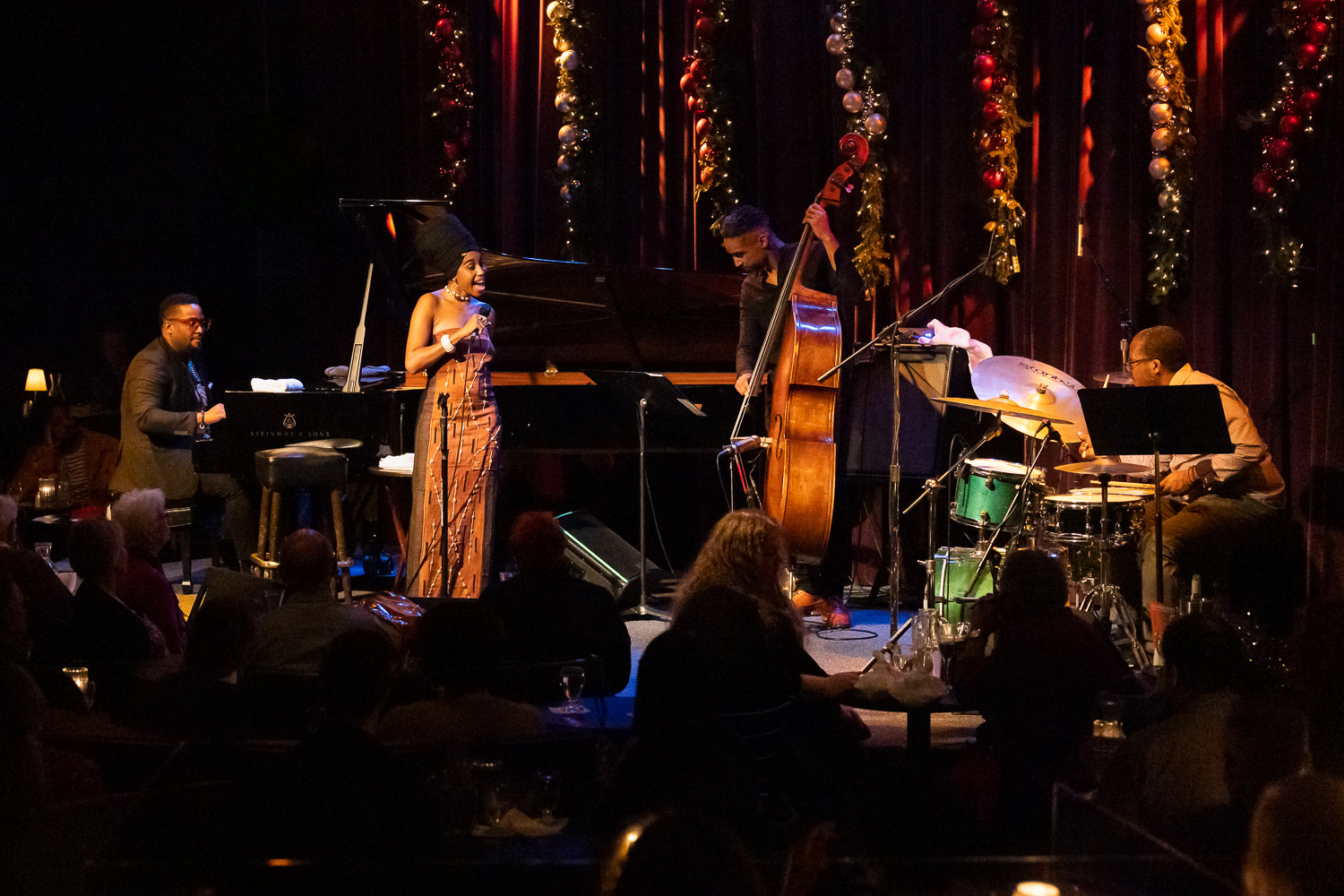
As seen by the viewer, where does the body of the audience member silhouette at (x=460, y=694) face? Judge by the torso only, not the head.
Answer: away from the camera

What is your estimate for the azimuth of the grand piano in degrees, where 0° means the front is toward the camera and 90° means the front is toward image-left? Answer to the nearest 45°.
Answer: approximately 90°

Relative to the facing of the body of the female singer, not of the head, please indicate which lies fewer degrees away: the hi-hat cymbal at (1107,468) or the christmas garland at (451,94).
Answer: the hi-hat cymbal

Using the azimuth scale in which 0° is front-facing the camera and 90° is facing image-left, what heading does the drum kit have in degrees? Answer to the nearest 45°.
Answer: approximately 90°

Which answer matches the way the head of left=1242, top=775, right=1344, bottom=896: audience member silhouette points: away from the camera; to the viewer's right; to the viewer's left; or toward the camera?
away from the camera

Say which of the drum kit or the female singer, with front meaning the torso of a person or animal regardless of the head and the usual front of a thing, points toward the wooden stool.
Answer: the drum kit

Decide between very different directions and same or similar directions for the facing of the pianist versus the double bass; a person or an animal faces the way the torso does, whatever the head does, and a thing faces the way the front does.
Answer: very different directions

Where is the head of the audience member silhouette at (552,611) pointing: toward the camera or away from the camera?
away from the camera

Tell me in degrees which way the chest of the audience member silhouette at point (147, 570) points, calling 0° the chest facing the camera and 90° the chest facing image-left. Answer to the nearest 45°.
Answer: approximately 225°

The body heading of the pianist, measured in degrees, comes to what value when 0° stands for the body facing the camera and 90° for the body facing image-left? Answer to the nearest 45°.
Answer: approximately 270°

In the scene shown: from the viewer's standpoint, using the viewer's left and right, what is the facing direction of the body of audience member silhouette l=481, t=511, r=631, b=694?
facing away from the viewer

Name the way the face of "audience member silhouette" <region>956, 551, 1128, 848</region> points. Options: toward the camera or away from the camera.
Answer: away from the camera

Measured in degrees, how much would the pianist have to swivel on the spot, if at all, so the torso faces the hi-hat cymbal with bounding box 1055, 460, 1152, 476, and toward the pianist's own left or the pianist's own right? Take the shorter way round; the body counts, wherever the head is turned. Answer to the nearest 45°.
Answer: approximately 45° to the pianist's own right

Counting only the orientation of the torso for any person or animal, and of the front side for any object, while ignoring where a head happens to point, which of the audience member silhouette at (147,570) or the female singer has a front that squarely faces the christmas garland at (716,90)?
the audience member silhouette

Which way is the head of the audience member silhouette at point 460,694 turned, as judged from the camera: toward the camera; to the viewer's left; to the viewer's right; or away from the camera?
away from the camera

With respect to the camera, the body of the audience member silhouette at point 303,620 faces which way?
away from the camera
